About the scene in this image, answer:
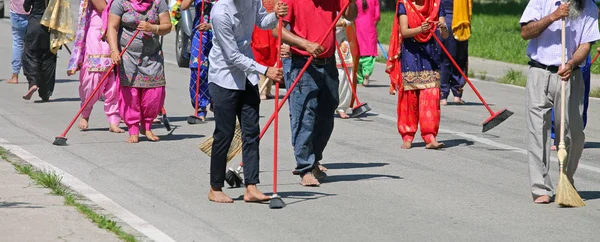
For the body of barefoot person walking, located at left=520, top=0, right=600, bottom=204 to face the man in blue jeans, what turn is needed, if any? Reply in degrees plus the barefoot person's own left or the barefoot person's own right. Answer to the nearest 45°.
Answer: approximately 90° to the barefoot person's own right

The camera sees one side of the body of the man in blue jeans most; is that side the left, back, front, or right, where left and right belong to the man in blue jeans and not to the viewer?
front

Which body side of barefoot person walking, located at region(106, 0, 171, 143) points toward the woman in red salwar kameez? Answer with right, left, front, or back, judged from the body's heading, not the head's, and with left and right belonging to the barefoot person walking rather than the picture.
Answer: left

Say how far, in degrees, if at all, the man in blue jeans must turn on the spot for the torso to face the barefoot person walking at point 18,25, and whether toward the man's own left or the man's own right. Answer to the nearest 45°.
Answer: approximately 135° to the man's own right

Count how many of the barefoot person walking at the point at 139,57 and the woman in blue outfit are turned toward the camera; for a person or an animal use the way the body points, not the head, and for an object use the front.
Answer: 2

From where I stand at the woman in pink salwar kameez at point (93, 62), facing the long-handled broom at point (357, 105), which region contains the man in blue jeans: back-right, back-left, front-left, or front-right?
front-right

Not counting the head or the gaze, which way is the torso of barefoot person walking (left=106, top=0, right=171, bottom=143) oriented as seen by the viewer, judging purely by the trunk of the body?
toward the camera

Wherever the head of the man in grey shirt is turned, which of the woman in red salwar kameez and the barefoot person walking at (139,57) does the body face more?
the woman in red salwar kameez

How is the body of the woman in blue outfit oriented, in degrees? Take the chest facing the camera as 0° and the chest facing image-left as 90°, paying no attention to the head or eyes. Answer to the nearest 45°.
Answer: approximately 0°

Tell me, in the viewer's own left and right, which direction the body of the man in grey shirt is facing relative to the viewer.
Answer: facing the viewer and to the right of the viewer
